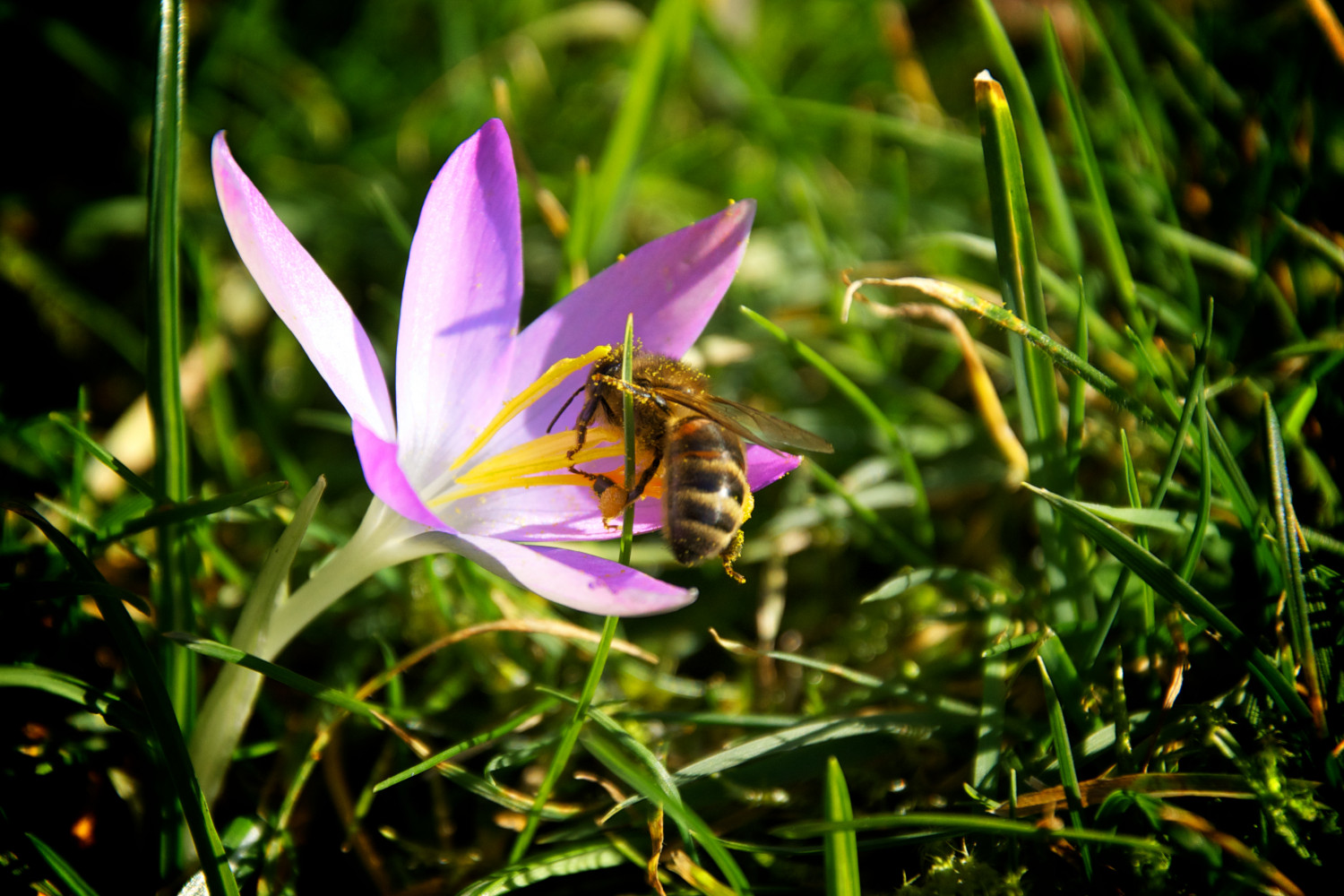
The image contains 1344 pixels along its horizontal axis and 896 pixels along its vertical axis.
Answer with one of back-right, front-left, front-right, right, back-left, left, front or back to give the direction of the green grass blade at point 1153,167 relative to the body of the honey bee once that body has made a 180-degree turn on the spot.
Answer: front-left

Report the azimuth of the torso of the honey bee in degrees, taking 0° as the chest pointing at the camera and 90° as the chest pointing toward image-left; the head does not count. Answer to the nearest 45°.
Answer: approximately 90°
